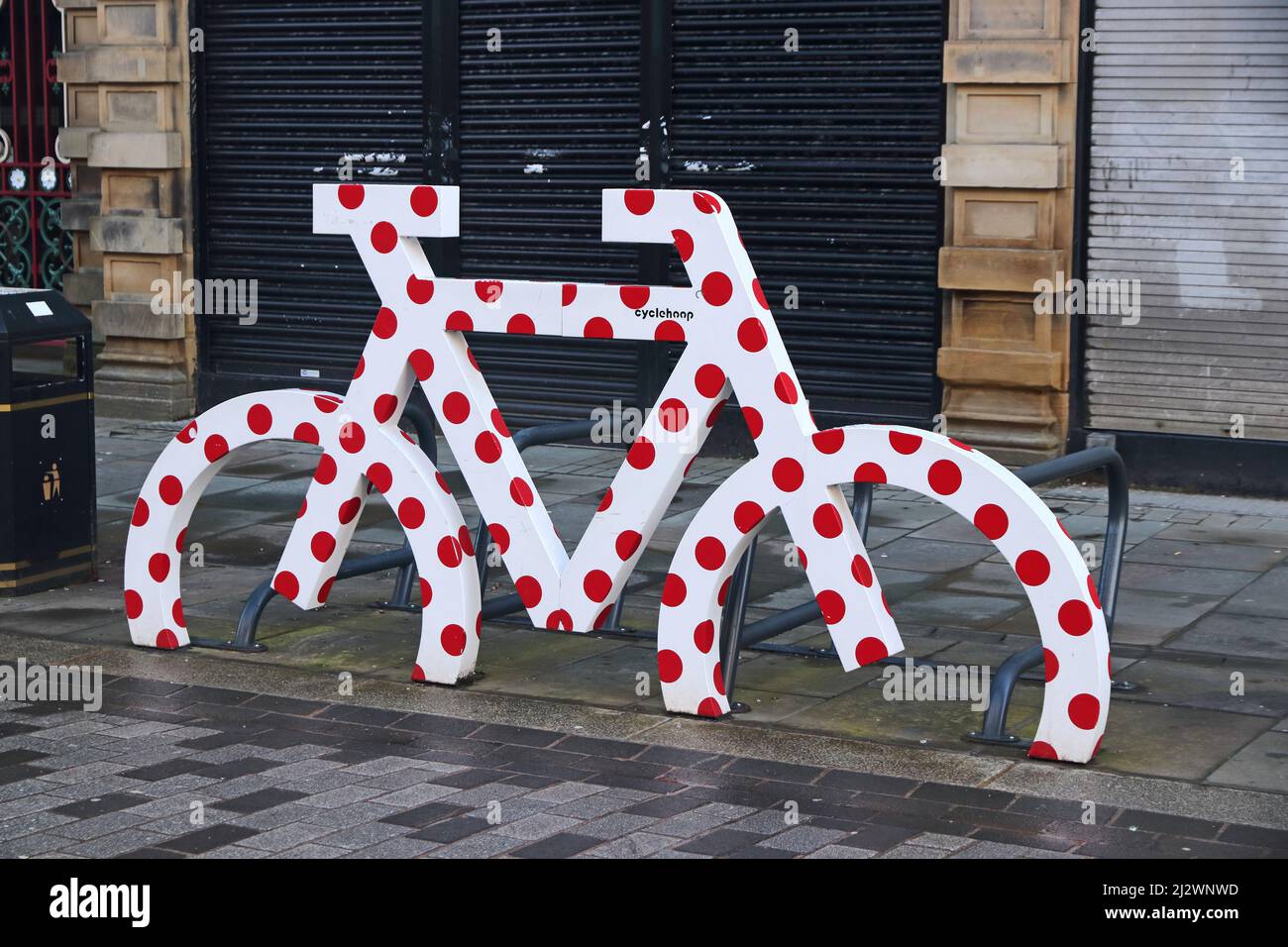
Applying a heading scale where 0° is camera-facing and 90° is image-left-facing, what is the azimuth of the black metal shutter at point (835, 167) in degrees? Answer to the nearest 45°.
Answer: approximately 0°

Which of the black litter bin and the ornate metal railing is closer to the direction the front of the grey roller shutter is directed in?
the black litter bin

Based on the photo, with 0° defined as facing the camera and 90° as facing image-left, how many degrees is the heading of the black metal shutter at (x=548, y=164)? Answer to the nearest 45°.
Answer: approximately 0°

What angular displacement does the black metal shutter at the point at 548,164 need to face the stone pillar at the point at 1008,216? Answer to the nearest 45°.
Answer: approximately 45° to its left

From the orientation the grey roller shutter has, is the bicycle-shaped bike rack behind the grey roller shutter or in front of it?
in front

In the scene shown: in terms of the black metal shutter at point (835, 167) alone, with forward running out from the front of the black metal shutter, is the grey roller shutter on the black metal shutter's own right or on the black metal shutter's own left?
on the black metal shutter's own left

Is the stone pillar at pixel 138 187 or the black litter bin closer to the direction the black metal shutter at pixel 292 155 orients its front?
the black litter bin

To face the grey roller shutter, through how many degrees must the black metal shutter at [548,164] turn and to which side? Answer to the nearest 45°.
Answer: approximately 45° to its left

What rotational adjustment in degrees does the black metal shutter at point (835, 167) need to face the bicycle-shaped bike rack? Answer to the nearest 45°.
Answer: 0° — it already faces it
